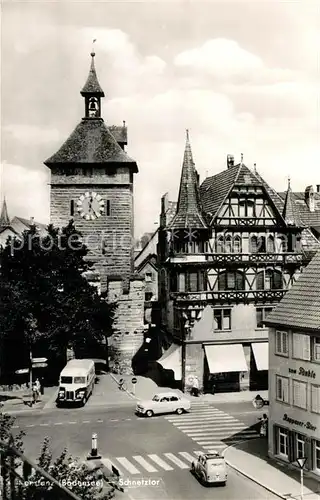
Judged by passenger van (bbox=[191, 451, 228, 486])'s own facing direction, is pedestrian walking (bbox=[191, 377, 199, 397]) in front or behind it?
in front

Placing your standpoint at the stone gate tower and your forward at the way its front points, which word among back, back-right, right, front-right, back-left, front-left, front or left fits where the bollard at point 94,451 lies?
front

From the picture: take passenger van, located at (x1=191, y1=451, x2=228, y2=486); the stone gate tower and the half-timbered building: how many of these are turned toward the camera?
2

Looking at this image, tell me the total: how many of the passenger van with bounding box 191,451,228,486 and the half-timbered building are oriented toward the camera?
1

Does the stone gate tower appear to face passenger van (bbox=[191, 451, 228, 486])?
yes

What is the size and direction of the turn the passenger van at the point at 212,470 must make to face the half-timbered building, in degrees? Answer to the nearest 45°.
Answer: approximately 45° to its right

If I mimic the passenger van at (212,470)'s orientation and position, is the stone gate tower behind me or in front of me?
in front

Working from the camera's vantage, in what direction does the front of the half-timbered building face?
facing the viewer

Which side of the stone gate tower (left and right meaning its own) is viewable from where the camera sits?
front

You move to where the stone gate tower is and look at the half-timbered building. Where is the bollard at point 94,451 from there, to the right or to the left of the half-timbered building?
right

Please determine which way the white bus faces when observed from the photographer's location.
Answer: facing the viewer and to the left of the viewer

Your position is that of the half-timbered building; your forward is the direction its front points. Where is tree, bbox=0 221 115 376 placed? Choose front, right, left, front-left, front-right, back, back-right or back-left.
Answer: right

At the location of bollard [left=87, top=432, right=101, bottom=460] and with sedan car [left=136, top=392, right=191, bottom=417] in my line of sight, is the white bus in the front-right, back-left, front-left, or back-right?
front-left

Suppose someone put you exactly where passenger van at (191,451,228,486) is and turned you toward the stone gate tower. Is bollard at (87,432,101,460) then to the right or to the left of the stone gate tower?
left

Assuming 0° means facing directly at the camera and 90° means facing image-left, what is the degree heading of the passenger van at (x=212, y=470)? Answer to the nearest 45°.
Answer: approximately 135°

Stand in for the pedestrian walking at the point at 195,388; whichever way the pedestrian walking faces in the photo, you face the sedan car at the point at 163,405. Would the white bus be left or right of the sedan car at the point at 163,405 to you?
right

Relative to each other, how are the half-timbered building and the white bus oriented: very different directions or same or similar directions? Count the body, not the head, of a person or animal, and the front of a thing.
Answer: same or similar directions
